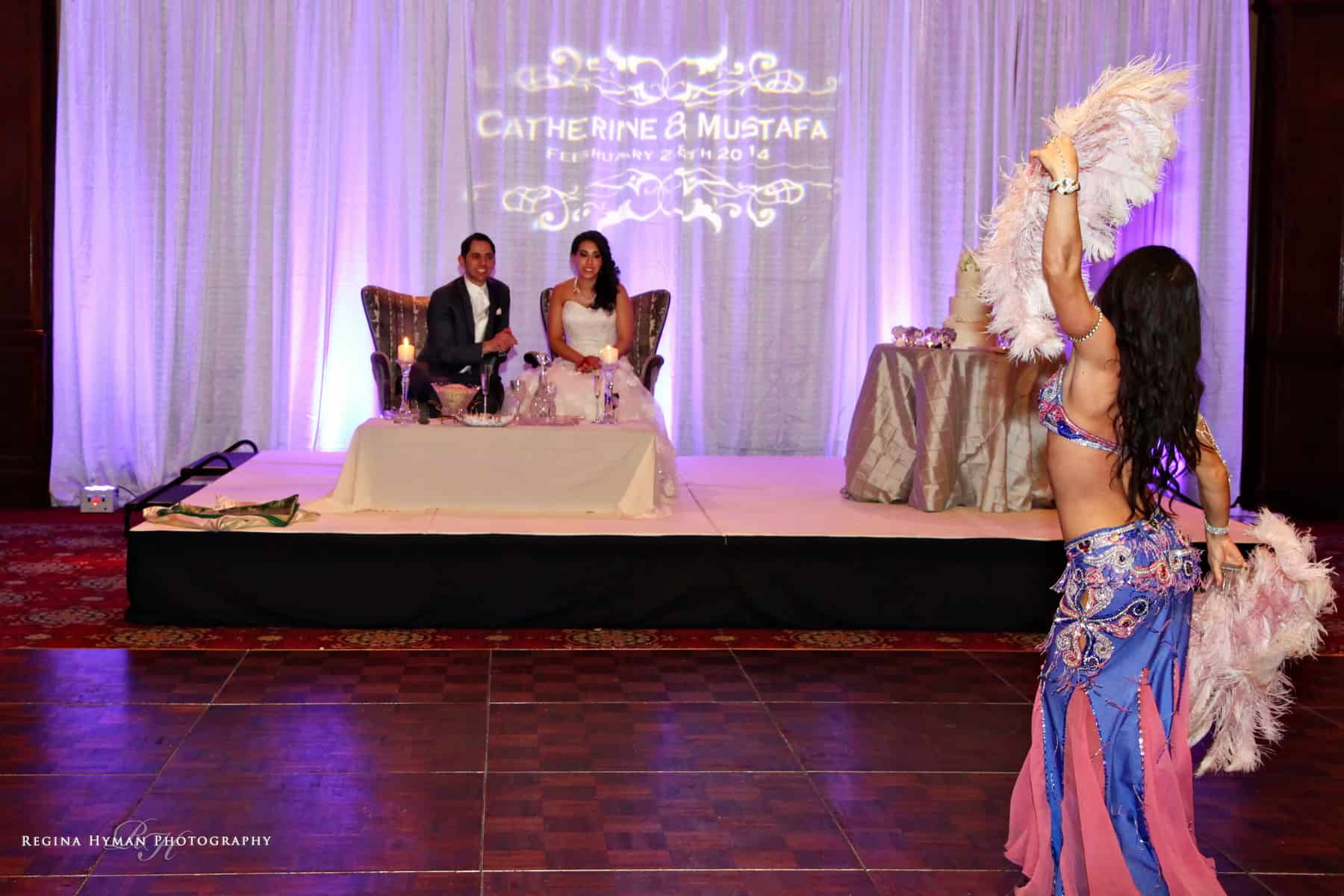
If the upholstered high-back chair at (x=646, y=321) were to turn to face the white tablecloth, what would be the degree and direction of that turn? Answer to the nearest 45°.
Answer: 0° — it already faces it

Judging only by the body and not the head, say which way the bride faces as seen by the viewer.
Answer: toward the camera

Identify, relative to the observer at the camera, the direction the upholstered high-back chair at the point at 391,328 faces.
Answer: facing the viewer and to the right of the viewer

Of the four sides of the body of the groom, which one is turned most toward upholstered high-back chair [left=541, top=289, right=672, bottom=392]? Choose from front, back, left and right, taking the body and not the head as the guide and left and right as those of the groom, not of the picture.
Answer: left

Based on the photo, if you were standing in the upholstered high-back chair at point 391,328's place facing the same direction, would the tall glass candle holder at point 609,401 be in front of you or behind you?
in front

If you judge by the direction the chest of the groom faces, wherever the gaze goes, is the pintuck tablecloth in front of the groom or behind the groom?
in front

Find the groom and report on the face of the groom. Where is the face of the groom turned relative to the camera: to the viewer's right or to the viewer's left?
to the viewer's right

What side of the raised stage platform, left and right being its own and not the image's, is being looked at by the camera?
front
